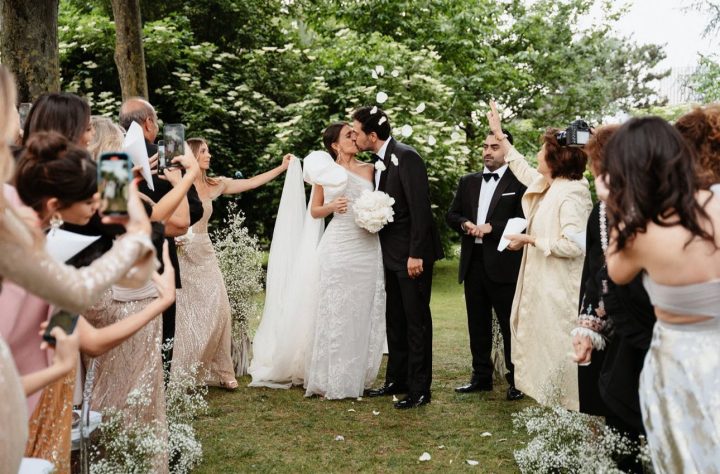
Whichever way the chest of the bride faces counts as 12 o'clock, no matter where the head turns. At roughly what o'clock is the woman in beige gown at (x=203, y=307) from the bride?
The woman in beige gown is roughly at 5 o'clock from the bride.

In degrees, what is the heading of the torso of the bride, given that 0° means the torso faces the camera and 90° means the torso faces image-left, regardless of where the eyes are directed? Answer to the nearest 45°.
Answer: approximately 315°

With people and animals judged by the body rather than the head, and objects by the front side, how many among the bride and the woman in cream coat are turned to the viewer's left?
1

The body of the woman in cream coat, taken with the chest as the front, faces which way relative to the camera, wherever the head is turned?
to the viewer's left

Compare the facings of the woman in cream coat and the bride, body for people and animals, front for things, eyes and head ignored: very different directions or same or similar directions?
very different directions

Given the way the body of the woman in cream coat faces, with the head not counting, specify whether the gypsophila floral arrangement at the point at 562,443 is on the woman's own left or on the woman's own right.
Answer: on the woman's own left

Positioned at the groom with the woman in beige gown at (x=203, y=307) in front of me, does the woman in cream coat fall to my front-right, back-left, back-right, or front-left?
back-left
